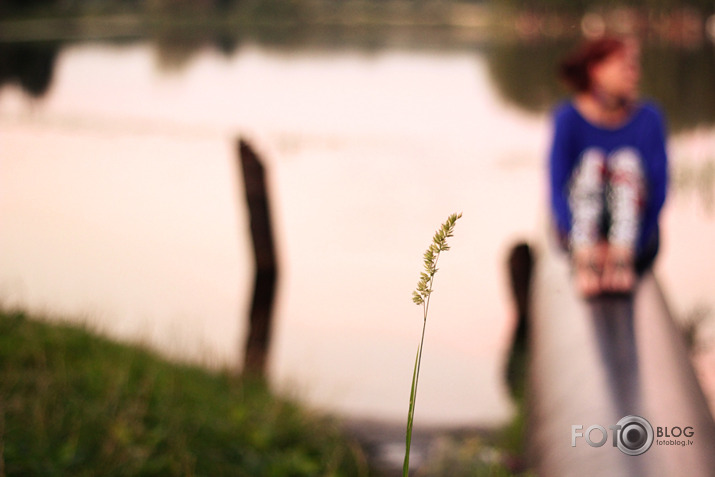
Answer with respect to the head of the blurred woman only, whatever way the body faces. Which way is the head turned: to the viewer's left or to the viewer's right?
to the viewer's right

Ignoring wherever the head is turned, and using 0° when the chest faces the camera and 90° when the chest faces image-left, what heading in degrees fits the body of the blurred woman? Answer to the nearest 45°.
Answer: approximately 0°
